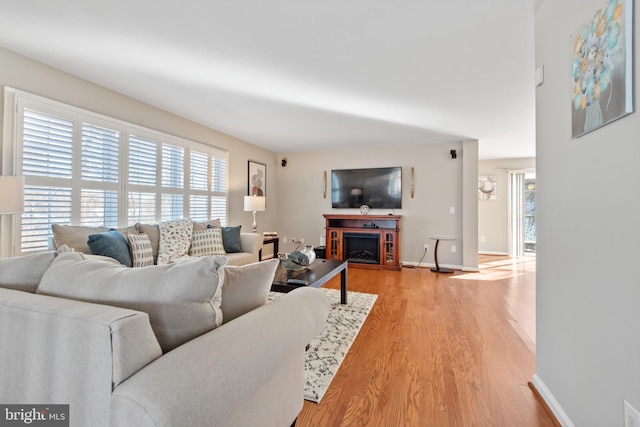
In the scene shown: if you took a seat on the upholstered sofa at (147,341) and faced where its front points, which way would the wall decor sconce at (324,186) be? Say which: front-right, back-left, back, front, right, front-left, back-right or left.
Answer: front

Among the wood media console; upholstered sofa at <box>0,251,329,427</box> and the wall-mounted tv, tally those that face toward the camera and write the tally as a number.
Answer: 2

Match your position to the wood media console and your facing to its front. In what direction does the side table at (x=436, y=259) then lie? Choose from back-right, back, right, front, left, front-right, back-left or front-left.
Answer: left

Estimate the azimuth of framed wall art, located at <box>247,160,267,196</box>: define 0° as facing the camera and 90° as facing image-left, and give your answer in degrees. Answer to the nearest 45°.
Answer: approximately 315°

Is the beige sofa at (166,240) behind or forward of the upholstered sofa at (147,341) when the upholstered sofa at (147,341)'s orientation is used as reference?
forward

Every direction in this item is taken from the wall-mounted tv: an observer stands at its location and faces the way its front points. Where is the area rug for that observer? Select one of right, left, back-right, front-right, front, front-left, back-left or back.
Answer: front

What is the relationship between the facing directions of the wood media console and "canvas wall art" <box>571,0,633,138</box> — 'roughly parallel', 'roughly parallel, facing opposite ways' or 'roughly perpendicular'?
roughly perpendicular

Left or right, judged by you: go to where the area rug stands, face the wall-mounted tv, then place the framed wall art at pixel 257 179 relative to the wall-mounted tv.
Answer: left

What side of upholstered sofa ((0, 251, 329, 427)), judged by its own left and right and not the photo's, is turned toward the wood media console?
front

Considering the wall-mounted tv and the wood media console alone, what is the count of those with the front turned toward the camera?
2

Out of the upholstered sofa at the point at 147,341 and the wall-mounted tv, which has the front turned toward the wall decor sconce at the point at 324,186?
the upholstered sofa

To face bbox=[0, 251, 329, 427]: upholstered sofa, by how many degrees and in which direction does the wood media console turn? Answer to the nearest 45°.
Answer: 0° — it already faces it

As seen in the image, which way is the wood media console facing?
toward the camera

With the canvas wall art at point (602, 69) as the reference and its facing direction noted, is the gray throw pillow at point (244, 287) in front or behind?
in front

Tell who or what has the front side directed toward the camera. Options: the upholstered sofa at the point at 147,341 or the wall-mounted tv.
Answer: the wall-mounted tv

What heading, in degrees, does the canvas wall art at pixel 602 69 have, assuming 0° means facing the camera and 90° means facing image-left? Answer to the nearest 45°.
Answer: approximately 45°

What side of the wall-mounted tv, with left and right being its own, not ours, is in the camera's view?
front

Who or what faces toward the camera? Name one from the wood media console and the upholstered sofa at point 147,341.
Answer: the wood media console

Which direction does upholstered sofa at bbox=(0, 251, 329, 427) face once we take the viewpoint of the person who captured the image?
facing away from the viewer and to the right of the viewer
